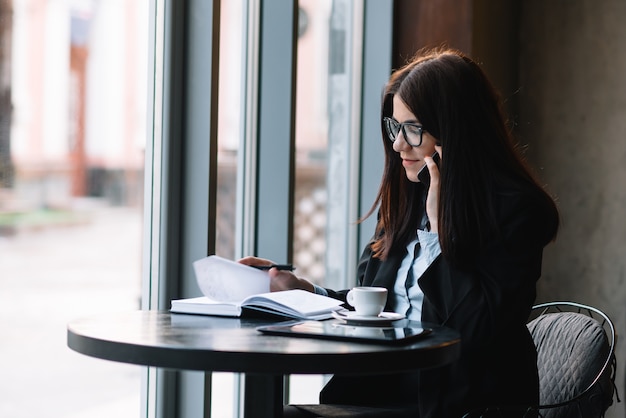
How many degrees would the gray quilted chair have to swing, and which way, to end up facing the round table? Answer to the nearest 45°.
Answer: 0° — it already faces it

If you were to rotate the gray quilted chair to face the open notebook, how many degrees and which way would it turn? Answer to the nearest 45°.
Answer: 0° — it already faces it

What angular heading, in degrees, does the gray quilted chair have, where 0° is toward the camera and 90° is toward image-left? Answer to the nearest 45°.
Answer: approximately 45°
